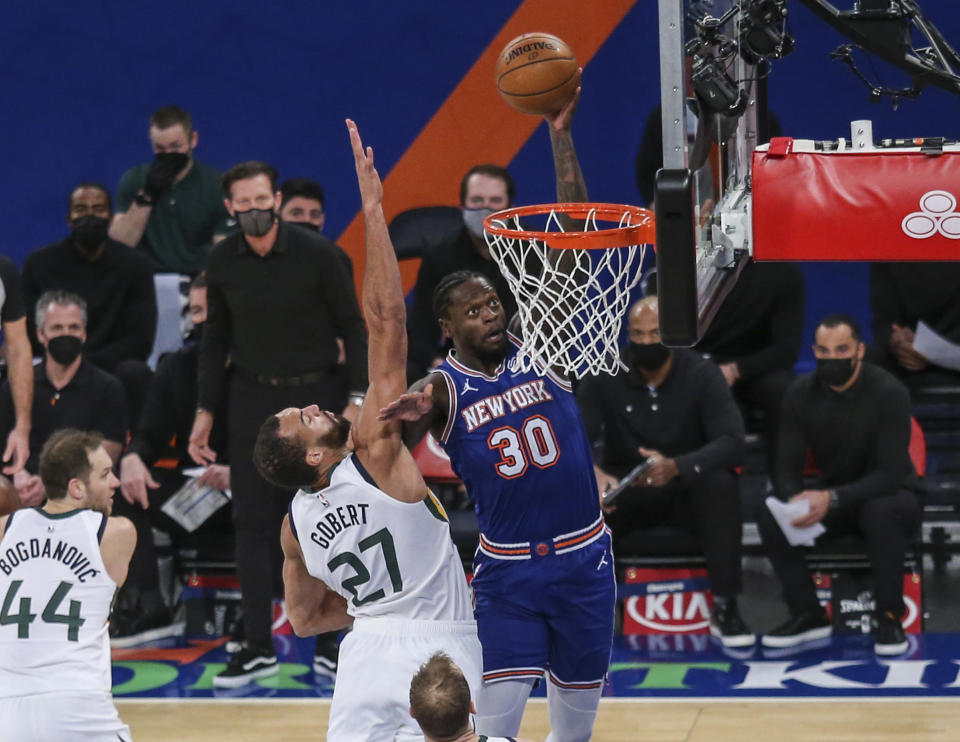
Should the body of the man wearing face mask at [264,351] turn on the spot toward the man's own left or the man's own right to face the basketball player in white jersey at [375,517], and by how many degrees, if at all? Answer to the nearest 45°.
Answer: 0° — they already face them

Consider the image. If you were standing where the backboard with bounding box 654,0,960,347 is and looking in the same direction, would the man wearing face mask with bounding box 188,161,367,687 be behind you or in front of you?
in front

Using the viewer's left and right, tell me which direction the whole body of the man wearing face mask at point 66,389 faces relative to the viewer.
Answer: facing the viewer

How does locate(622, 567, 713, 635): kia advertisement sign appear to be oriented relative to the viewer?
toward the camera

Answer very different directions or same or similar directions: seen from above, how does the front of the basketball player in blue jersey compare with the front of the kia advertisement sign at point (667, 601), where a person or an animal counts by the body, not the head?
same or similar directions

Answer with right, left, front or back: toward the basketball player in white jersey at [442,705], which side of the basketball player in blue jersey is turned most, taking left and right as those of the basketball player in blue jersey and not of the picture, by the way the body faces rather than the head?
front

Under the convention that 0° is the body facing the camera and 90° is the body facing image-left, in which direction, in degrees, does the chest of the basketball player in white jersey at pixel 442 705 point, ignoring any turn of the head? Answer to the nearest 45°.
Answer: approximately 180°

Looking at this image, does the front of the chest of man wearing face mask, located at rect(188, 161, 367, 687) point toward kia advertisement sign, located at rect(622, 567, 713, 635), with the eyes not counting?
no

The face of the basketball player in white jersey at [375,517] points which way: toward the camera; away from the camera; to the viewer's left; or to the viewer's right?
to the viewer's right

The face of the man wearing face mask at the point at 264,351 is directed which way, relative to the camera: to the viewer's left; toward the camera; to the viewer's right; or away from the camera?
toward the camera

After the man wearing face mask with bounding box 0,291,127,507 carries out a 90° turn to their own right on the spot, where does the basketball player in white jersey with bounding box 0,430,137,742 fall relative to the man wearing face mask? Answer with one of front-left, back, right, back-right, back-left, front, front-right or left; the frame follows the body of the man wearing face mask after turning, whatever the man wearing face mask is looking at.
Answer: left

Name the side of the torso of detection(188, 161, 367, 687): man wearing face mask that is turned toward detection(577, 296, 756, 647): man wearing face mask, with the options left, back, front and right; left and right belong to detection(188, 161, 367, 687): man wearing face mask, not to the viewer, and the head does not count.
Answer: left

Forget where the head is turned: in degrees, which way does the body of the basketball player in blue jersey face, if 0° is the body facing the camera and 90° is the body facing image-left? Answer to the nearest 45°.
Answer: approximately 0°

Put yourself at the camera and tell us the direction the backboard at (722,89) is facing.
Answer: facing to the left of the viewer

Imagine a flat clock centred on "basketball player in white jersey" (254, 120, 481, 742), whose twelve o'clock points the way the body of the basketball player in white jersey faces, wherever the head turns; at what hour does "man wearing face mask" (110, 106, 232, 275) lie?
The man wearing face mask is roughly at 10 o'clock from the basketball player in white jersey.
